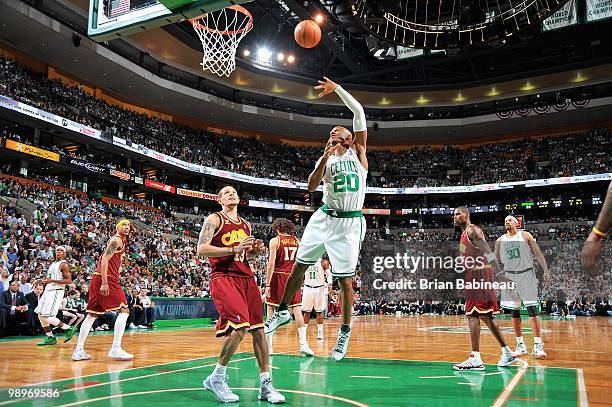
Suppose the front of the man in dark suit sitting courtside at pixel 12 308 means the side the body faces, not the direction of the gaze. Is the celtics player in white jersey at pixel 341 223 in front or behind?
in front

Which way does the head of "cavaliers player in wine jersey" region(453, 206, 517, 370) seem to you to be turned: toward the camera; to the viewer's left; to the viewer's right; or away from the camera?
to the viewer's left

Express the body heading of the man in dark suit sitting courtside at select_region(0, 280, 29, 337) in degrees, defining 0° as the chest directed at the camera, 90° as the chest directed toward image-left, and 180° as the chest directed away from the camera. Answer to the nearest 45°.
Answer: approximately 315°

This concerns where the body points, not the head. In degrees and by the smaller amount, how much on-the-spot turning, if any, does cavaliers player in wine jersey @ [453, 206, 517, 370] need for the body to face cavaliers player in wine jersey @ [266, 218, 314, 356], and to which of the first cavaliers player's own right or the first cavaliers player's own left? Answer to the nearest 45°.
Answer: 0° — they already face them

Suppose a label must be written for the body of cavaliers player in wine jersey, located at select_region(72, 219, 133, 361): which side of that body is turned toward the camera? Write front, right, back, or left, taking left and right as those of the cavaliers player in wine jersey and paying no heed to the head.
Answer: right

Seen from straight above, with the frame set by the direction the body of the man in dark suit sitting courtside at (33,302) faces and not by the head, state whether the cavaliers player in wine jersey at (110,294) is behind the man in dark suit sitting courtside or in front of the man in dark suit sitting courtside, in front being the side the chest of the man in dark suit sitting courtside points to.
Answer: in front

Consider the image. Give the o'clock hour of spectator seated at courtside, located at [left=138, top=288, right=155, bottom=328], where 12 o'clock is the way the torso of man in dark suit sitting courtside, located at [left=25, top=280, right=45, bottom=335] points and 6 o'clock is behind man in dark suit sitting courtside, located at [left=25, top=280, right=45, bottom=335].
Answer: spectator seated at courtside, located at [left=138, top=288, right=155, bottom=328] is roughly at 9 o'clock from man in dark suit sitting courtside, located at [left=25, top=280, right=45, bottom=335].

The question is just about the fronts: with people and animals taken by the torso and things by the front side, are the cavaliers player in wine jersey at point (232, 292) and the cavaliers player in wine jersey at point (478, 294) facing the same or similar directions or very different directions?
very different directions

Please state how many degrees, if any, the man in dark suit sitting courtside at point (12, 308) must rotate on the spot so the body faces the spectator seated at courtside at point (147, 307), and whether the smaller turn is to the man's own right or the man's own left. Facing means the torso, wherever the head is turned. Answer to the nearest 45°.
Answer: approximately 90° to the man's own left
